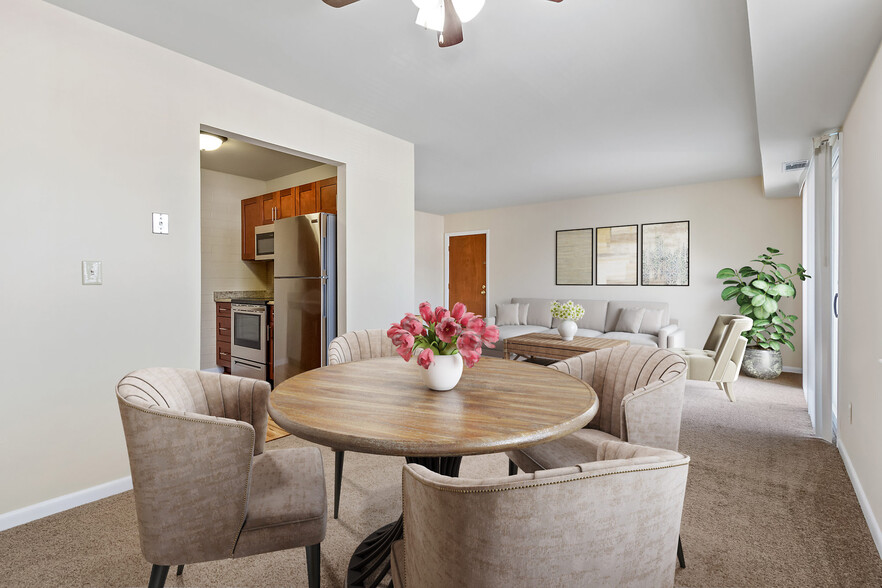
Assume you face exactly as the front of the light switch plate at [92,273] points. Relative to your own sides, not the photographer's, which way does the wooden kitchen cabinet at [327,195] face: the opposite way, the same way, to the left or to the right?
to the right

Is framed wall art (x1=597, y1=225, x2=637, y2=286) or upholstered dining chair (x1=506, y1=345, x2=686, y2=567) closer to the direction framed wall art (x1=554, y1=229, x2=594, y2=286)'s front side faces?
the upholstered dining chair

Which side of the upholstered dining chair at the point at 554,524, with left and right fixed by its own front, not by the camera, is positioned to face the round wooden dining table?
front

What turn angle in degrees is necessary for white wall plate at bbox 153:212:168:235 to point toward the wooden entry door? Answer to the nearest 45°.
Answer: approximately 135° to its left

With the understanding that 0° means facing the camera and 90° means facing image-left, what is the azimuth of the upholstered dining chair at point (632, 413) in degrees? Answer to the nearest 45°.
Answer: approximately 45°

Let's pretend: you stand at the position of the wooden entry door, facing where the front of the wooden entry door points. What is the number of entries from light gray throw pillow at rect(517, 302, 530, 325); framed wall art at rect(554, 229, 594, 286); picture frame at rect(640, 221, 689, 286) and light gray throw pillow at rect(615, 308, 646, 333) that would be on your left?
4

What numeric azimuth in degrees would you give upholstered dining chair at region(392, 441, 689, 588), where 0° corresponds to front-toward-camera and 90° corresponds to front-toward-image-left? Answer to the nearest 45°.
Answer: approximately 135°

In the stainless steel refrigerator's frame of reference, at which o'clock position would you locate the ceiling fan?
The ceiling fan is roughly at 10 o'clock from the stainless steel refrigerator.

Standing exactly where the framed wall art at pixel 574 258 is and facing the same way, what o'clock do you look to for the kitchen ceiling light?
The kitchen ceiling light is roughly at 1 o'clock from the framed wall art.

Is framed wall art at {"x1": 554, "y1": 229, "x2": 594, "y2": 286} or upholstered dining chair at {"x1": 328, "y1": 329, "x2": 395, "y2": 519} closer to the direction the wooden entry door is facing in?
the upholstered dining chair
